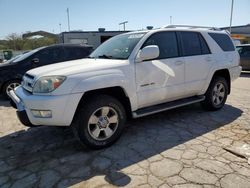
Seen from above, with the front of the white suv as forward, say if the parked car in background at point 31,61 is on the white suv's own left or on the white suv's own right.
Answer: on the white suv's own right

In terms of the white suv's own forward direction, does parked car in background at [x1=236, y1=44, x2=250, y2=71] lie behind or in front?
behind

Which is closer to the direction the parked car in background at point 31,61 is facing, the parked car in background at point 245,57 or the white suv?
the white suv

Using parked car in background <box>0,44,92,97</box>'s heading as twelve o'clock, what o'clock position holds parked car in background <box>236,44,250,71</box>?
parked car in background <box>236,44,250,71</box> is roughly at 7 o'clock from parked car in background <box>0,44,92,97</box>.

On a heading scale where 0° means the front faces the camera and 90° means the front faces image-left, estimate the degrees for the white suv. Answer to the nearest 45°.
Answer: approximately 45°

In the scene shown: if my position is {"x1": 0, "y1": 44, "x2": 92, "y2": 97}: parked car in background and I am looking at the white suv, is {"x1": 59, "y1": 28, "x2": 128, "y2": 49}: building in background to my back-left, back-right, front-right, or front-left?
back-left

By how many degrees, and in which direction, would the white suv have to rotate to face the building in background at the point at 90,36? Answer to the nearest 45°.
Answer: approximately 135° to its right

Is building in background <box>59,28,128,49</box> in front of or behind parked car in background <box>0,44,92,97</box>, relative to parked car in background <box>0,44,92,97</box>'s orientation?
behind

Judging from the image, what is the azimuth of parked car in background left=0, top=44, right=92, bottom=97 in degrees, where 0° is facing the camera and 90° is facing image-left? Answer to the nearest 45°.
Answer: approximately 45°
